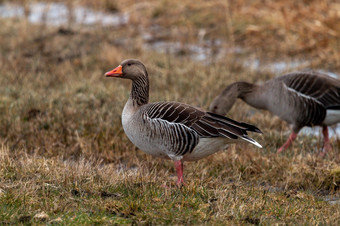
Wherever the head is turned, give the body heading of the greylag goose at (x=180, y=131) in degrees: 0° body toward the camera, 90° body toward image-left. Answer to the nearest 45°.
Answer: approximately 90°

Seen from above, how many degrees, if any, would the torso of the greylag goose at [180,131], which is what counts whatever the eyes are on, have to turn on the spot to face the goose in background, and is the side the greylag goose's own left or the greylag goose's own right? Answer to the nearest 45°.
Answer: approximately 135° to the greylag goose's own right

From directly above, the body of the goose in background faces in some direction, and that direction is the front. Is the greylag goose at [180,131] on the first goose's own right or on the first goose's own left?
on the first goose's own left

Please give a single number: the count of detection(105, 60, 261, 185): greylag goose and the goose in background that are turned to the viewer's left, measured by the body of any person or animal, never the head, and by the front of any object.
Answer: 2

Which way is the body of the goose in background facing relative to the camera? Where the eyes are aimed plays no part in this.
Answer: to the viewer's left
